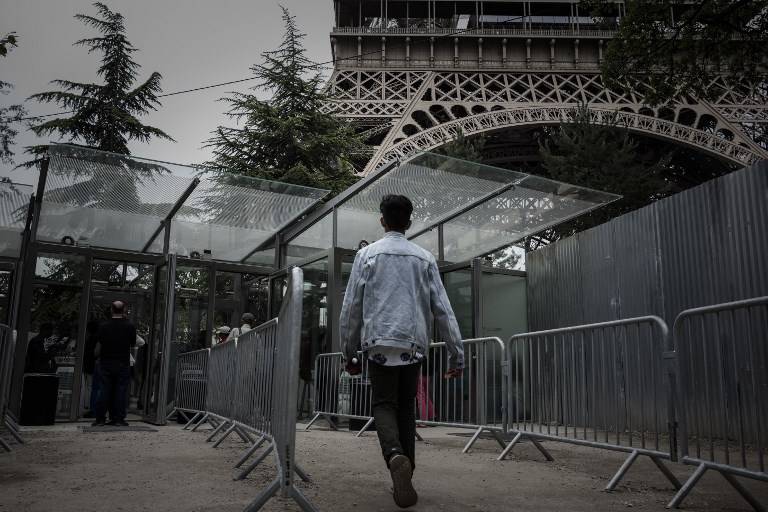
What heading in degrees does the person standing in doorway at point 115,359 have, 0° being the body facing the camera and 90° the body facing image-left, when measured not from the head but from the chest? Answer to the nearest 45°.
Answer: approximately 180°

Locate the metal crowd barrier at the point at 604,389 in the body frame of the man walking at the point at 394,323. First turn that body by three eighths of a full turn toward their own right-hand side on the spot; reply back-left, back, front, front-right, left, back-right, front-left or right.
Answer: left

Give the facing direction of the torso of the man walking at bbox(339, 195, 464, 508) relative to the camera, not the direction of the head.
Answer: away from the camera

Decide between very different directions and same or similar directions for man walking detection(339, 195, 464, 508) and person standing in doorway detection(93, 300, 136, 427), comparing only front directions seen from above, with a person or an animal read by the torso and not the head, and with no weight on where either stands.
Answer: same or similar directions

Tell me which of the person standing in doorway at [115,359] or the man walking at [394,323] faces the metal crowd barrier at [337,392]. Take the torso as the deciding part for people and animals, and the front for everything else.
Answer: the man walking

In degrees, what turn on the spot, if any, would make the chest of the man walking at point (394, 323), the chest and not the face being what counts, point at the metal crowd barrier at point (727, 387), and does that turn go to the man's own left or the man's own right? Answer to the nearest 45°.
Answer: approximately 90° to the man's own right

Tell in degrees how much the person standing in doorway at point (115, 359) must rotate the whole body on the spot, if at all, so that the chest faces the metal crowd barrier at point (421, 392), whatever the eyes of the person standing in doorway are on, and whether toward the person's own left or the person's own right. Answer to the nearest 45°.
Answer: approximately 135° to the person's own right

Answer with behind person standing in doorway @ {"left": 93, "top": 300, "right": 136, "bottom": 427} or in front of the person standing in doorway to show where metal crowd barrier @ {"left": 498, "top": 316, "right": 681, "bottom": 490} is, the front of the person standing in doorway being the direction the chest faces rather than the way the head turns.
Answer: behind

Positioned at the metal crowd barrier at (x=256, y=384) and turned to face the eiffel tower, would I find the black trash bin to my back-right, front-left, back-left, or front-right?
front-left

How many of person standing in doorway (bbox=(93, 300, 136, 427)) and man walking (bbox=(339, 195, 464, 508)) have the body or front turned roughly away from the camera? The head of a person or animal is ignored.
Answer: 2

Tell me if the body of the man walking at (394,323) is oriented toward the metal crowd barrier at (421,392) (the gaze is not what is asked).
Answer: yes

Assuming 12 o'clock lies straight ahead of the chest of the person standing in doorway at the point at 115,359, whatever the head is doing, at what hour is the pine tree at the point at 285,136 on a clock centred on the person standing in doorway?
The pine tree is roughly at 1 o'clock from the person standing in doorway.

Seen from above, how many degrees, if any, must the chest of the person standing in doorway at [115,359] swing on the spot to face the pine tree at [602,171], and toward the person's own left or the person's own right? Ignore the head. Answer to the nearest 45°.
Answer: approximately 90° to the person's own right

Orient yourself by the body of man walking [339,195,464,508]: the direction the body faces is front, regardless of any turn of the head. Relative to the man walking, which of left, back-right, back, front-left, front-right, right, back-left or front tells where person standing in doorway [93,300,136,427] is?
front-left

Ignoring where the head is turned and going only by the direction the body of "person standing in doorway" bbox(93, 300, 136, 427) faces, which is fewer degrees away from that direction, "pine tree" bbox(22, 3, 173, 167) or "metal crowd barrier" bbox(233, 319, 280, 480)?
the pine tree

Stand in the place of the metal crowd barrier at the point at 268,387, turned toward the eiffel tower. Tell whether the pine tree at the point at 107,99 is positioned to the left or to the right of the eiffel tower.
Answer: left

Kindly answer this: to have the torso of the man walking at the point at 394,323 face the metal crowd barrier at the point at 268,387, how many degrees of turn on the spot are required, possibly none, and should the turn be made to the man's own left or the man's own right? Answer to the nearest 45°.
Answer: approximately 45° to the man's own left
